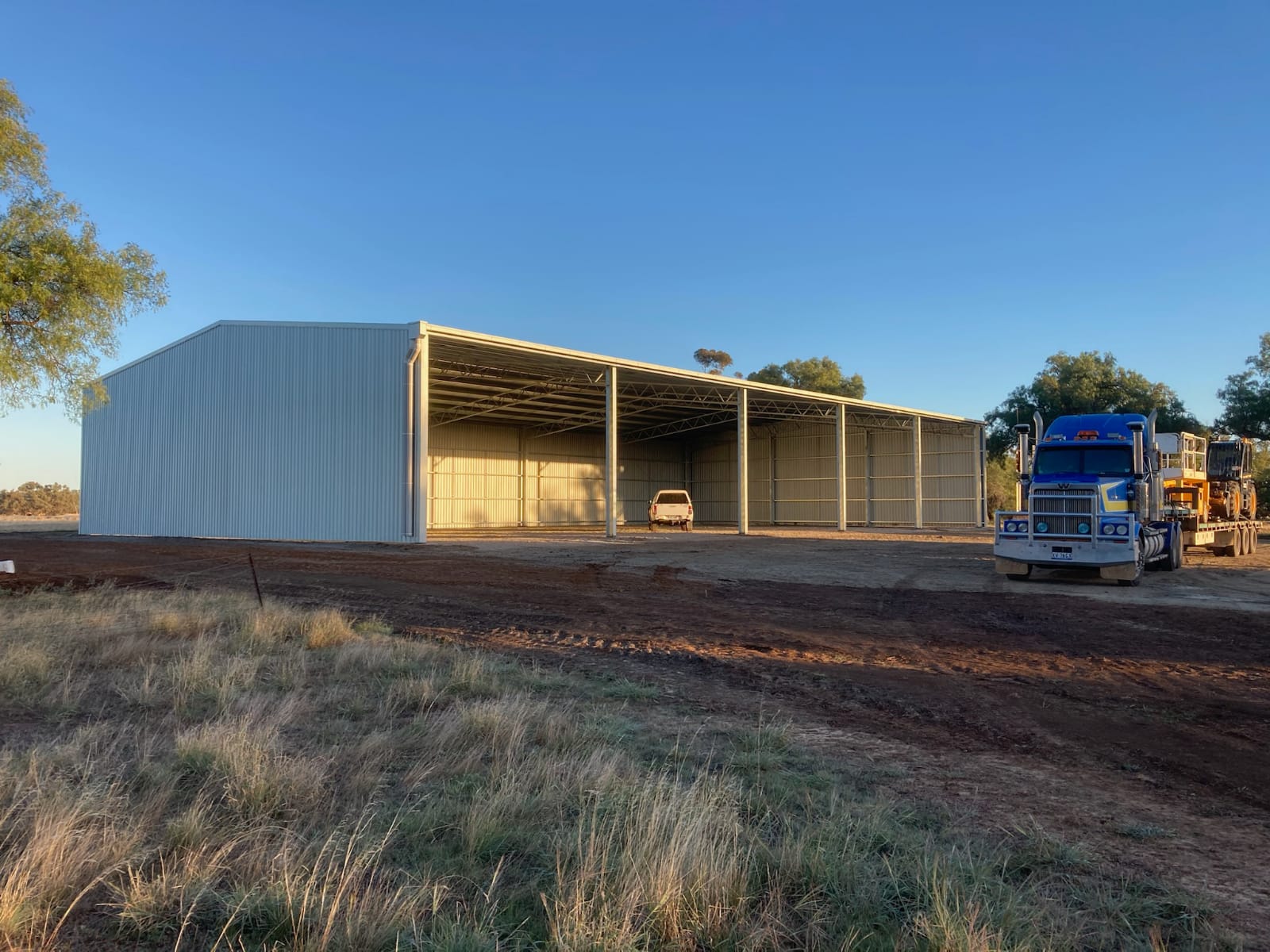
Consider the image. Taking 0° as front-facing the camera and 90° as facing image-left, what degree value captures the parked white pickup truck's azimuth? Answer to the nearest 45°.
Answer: approximately 180°

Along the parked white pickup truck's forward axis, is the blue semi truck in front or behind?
behind

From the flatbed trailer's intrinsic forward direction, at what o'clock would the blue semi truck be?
The blue semi truck is roughly at 11 o'clock from the flatbed trailer.

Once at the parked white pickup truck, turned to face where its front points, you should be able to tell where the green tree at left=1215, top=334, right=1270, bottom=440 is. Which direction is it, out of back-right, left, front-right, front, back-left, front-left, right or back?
right

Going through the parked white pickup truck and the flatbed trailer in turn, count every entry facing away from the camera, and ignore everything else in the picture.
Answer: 1

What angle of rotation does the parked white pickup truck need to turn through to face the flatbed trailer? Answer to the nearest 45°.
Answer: approximately 135° to its right

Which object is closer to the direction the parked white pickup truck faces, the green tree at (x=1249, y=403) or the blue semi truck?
the green tree

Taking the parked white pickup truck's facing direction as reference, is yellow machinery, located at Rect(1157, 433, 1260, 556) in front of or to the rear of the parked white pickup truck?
to the rear

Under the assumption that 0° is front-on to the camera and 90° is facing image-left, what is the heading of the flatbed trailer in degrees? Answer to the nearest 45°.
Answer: approximately 45°

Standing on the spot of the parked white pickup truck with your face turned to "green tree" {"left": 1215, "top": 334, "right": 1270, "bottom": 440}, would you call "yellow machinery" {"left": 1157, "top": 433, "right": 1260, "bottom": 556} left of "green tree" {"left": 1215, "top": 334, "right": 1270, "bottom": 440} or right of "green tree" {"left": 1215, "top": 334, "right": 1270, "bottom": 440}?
right

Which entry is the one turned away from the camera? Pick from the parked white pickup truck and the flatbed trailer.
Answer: the parked white pickup truck

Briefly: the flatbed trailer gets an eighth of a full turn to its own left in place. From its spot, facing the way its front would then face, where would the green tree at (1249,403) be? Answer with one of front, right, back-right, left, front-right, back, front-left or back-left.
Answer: back
